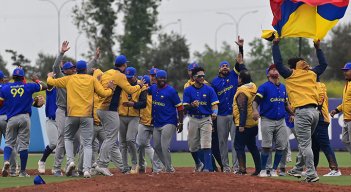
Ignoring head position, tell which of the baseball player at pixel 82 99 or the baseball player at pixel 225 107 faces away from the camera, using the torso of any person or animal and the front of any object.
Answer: the baseball player at pixel 82 99

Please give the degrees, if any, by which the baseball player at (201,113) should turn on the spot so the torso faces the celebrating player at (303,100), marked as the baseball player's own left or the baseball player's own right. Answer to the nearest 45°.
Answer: approximately 45° to the baseball player's own left

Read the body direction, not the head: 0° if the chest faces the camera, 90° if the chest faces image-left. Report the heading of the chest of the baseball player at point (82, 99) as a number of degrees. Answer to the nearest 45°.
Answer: approximately 180°
